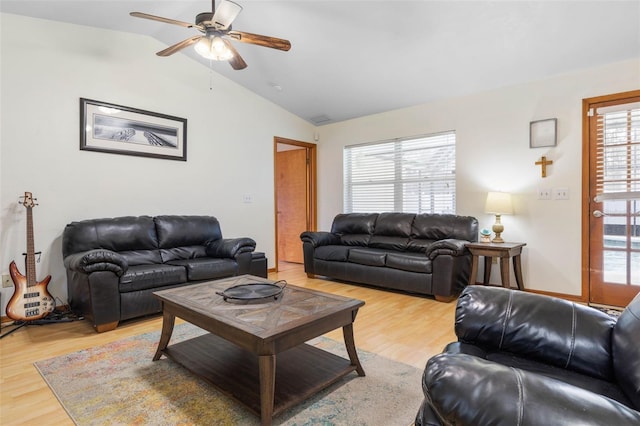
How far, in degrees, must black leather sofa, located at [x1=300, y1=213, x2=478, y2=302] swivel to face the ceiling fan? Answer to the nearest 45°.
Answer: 0° — it already faces it

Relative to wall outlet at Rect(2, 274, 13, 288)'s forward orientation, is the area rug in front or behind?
in front

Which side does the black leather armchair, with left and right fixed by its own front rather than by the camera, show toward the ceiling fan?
front

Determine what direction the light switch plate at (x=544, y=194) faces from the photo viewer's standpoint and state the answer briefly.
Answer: facing the viewer

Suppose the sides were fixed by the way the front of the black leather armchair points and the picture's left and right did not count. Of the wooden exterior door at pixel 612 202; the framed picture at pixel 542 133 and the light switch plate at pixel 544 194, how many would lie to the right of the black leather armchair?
3

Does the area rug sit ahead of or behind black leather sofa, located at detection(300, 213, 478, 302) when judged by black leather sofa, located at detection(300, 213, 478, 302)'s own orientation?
ahead

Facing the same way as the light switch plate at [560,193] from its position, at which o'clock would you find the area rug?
The area rug is roughly at 1 o'clock from the light switch plate.

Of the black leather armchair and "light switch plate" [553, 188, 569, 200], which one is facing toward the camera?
the light switch plate

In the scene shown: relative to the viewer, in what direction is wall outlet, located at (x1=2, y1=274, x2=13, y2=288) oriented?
toward the camera

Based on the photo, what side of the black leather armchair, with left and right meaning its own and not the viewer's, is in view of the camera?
left

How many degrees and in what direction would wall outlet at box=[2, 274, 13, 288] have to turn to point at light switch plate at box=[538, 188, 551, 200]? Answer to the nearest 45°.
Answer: approximately 45° to its left

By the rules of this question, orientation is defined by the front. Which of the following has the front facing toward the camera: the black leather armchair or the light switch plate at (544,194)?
the light switch plate

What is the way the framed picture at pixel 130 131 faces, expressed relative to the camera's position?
facing the viewer and to the right of the viewer
